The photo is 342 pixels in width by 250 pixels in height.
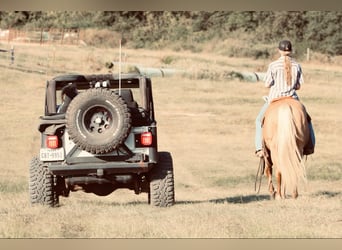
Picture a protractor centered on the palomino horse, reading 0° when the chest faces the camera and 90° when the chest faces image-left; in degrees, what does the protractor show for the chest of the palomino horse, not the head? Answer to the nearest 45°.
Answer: approximately 180°

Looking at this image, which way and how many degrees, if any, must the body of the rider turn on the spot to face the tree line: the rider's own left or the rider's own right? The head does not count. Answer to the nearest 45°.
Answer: approximately 45° to the rider's own left

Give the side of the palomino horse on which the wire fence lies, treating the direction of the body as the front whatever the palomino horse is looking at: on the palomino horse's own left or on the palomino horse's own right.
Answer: on the palomino horse's own left

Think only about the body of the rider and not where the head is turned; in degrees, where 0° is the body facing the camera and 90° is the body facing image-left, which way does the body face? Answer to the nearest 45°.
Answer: approximately 180°
